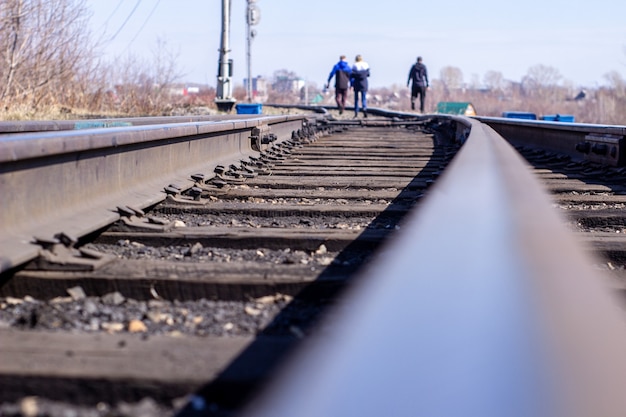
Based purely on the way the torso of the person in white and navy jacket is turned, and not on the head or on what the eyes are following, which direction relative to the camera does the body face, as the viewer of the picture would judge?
away from the camera

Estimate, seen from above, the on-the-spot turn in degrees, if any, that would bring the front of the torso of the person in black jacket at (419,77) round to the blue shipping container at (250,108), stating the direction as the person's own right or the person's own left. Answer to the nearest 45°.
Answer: approximately 135° to the person's own left

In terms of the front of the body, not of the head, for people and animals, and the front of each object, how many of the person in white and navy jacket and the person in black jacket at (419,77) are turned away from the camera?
2

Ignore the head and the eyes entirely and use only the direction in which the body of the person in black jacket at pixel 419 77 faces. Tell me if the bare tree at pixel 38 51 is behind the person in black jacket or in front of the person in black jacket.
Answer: behind

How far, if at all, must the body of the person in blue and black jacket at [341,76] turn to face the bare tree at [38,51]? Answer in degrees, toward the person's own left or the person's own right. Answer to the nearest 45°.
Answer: approximately 135° to the person's own left

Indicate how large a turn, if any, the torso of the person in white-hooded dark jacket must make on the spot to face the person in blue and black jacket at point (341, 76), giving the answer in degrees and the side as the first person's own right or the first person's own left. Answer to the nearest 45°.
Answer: approximately 45° to the first person's own left

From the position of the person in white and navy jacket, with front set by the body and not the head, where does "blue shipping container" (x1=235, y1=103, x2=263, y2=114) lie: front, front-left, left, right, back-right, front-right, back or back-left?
back-left

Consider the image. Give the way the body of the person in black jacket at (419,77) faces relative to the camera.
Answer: away from the camera

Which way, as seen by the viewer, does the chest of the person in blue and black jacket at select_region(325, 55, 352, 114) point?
away from the camera

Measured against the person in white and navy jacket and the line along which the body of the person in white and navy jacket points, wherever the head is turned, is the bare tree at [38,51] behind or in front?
behind

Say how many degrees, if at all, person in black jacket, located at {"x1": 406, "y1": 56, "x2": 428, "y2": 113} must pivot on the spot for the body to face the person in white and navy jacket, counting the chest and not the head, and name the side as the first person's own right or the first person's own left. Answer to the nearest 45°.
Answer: approximately 135° to the first person's own left

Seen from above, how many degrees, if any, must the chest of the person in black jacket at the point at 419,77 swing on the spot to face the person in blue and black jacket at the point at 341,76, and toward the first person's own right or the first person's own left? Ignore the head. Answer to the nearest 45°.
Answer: approximately 135° to the first person's own left
